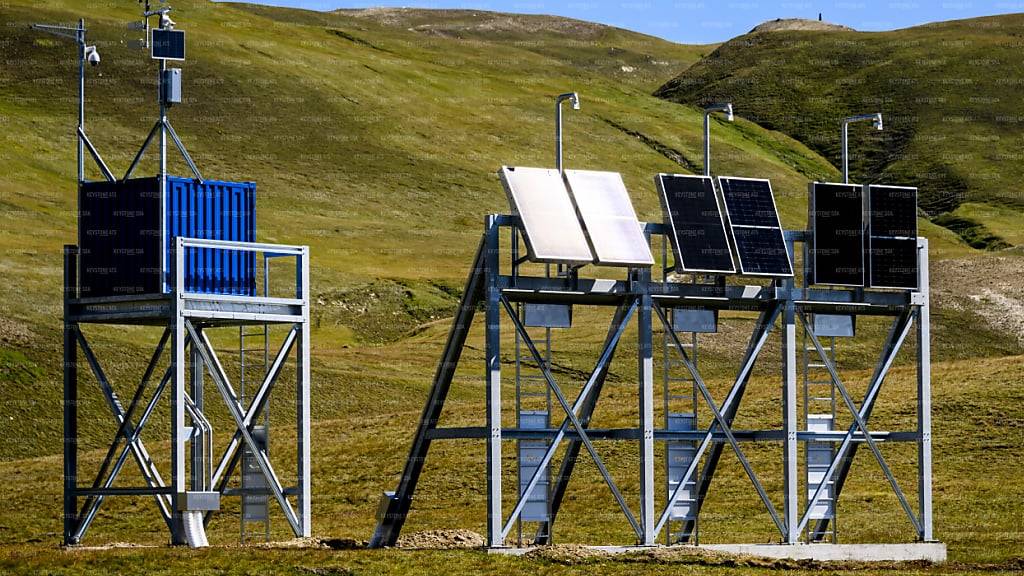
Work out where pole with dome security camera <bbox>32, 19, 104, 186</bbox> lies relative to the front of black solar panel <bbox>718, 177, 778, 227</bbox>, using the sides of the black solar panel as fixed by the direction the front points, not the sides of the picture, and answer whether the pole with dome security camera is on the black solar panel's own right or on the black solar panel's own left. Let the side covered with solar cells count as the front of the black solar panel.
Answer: on the black solar panel's own right

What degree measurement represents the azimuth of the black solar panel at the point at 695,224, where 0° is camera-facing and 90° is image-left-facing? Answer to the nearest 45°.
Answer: approximately 315°

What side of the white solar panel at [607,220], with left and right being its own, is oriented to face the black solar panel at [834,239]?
left

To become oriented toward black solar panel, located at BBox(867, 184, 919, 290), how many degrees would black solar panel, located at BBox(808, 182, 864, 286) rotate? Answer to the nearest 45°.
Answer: approximately 90° to its left

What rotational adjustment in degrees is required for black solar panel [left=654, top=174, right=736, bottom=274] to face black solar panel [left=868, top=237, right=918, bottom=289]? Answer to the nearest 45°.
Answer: approximately 90° to its left

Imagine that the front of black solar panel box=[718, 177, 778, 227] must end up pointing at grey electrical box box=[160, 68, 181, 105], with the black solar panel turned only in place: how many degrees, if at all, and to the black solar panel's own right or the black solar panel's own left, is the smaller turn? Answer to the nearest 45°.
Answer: approximately 135° to the black solar panel's own right

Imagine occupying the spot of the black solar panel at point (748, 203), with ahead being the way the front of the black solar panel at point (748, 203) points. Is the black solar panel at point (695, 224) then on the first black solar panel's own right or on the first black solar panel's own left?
on the first black solar panel's own right

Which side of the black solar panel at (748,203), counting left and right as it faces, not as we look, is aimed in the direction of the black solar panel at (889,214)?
left

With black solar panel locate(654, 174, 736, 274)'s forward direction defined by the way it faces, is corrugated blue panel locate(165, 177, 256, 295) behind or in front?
behind

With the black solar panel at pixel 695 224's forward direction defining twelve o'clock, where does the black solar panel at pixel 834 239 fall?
the black solar panel at pixel 834 239 is roughly at 9 o'clock from the black solar panel at pixel 695 224.
